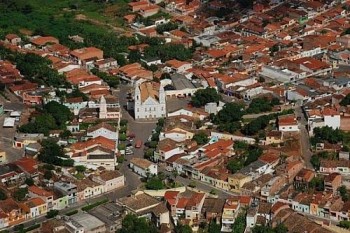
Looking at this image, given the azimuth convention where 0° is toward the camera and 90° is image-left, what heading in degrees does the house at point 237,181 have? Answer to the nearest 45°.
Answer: approximately 45°

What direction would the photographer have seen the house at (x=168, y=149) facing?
facing the viewer and to the left of the viewer

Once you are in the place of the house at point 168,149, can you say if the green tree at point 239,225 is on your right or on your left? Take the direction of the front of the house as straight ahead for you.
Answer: on your left

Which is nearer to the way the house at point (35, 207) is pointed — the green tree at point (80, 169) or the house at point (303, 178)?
the house

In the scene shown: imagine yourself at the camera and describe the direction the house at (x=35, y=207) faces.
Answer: facing the viewer and to the right of the viewer

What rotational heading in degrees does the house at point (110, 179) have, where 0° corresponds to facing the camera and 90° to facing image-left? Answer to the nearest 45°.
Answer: approximately 315°

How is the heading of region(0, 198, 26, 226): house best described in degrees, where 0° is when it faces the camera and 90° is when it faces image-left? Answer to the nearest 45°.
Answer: approximately 315°

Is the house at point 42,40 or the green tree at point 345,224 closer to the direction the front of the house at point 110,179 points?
the green tree

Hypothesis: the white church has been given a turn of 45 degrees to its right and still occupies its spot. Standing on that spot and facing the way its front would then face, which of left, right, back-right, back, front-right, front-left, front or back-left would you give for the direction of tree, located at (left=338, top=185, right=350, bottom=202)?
left

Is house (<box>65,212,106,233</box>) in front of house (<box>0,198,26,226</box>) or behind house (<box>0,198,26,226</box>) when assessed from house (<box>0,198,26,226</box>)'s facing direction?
in front

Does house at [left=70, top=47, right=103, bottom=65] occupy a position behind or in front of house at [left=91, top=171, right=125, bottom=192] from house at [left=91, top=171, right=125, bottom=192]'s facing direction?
behind

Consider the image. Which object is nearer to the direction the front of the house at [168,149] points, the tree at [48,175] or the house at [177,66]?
the tree
